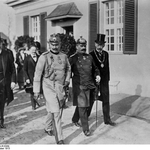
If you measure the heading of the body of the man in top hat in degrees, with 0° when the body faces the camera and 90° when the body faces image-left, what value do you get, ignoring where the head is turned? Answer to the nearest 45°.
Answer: approximately 0°

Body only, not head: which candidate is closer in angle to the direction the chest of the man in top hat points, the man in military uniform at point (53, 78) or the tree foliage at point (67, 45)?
the man in military uniform

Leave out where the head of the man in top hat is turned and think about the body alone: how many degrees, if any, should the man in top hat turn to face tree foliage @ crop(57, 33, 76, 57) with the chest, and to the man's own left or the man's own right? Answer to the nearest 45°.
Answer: approximately 180°

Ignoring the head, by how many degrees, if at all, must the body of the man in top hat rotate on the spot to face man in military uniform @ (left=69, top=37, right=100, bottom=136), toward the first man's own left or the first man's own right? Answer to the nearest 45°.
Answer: approximately 45° to the first man's own right

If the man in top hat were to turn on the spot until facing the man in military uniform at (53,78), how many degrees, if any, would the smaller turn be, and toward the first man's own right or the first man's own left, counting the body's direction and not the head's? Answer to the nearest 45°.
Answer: approximately 45° to the first man's own right

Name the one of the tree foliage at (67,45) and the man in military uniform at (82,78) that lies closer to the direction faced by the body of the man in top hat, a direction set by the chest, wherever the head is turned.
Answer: the man in military uniform
